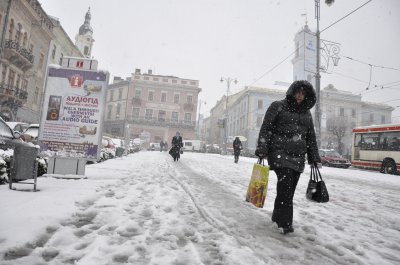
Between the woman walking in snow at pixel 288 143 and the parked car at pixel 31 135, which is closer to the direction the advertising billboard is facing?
the woman walking in snow

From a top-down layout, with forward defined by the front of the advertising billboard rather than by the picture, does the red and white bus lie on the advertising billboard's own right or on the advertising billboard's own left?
on the advertising billboard's own left

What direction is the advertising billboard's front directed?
toward the camera

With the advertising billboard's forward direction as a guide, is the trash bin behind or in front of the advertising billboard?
in front

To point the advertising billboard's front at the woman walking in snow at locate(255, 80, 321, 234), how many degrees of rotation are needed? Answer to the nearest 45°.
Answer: approximately 45° to its left

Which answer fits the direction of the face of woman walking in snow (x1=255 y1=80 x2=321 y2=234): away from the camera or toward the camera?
toward the camera
